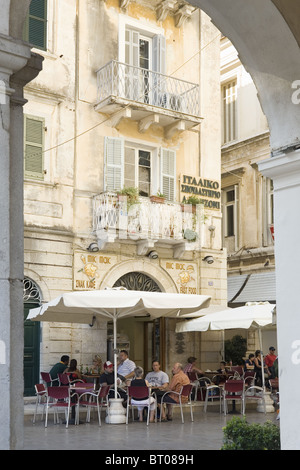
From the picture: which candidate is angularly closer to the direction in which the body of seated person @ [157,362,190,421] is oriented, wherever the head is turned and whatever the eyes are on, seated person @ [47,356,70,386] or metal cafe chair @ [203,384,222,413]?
the seated person

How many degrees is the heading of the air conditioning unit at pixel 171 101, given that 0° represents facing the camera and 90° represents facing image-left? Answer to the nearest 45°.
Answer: approximately 315°

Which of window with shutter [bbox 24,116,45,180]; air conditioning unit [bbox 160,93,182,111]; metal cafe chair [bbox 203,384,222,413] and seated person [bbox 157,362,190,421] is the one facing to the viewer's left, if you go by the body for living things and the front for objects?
the seated person

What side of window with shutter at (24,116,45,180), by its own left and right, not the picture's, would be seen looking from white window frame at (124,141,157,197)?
left

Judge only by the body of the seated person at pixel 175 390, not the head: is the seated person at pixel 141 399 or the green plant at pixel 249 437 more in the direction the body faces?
the seated person

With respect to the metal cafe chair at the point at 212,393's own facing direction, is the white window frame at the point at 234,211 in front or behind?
in front

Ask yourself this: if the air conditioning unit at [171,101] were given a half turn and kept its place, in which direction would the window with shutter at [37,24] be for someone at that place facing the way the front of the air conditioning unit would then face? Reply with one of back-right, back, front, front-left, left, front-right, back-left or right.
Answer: left

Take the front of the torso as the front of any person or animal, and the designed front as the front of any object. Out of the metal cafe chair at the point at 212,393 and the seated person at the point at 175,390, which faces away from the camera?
the metal cafe chair

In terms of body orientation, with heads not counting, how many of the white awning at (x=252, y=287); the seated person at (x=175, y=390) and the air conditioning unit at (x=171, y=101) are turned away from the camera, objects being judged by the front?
0

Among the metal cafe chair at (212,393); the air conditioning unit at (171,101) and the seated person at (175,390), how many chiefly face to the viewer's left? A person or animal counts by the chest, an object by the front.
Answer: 1

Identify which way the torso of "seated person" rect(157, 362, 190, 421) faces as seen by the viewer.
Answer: to the viewer's left

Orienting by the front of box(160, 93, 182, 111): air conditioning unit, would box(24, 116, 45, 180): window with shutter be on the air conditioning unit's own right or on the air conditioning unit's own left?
on the air conditioning unit's own right

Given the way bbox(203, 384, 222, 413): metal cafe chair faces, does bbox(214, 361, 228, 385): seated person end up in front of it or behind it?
in front
